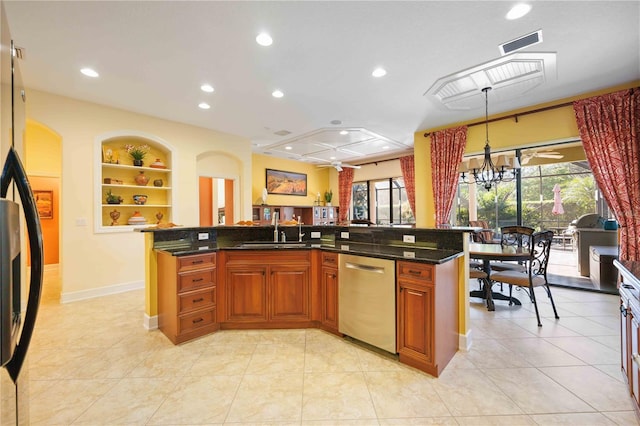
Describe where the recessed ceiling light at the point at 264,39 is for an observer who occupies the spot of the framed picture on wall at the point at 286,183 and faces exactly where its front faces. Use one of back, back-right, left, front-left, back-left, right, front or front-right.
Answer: front-right

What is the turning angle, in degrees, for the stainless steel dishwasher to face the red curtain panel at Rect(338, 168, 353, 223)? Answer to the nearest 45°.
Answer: approximately 135° to its right

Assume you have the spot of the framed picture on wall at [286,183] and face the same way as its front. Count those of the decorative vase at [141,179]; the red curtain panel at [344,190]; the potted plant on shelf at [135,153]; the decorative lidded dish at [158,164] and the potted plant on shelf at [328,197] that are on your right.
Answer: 3

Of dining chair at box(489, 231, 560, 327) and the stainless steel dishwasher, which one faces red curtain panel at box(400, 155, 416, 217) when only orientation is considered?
the dining chair

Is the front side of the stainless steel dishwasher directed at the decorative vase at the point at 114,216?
no

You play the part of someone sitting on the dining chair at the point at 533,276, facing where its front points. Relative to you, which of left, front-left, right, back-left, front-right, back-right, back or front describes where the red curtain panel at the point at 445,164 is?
front

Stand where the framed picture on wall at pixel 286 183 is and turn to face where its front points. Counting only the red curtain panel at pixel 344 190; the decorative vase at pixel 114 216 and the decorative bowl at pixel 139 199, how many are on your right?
2

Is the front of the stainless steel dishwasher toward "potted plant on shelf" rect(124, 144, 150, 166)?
no

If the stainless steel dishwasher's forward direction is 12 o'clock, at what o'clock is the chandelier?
The chandelier is roughly at 6 o'clock from the stainless steel dishwasher.

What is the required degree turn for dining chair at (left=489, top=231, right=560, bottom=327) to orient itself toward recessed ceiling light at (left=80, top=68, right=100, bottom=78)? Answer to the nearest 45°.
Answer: approximately 90° to its left

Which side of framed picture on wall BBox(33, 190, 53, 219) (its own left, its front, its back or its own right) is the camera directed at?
front

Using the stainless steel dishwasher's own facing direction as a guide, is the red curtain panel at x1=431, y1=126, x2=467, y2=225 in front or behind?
behind

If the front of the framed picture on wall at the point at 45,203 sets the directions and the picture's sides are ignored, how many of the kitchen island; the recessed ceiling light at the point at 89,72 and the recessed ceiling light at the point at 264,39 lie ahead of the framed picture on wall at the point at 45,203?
3

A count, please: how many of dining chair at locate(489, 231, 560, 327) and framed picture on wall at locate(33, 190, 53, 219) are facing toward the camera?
1

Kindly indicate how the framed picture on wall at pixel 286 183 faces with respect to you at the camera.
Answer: facing the viewer and to the right of the viewer

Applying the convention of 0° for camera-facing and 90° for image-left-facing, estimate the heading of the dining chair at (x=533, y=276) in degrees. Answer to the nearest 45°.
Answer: approximately 135°

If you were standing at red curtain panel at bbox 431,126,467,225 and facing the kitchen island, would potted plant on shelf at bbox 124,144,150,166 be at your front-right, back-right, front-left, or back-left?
front-right

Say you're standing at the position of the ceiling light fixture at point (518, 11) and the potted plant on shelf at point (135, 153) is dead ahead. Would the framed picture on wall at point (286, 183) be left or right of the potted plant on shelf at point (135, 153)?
right
